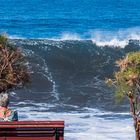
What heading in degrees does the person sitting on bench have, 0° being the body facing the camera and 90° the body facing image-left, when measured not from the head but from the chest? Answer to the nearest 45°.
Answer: approximately 180°

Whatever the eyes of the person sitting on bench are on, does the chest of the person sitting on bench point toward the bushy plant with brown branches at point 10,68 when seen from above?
yes

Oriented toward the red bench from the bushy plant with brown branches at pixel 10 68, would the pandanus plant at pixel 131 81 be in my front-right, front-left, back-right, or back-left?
front-left
